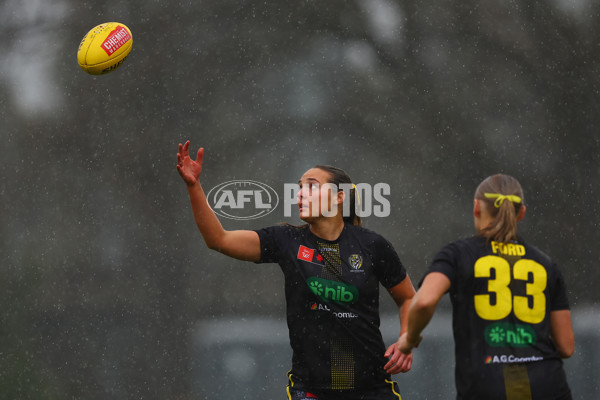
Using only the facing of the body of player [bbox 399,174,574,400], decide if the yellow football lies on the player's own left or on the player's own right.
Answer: on the player's own left

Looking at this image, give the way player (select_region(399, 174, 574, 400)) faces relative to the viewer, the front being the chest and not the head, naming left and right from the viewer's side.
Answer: facing away from the viewer
